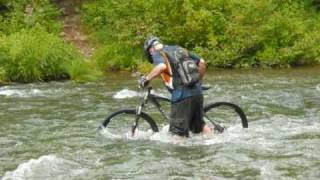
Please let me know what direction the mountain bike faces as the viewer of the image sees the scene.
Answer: facing to the left of the viewer
